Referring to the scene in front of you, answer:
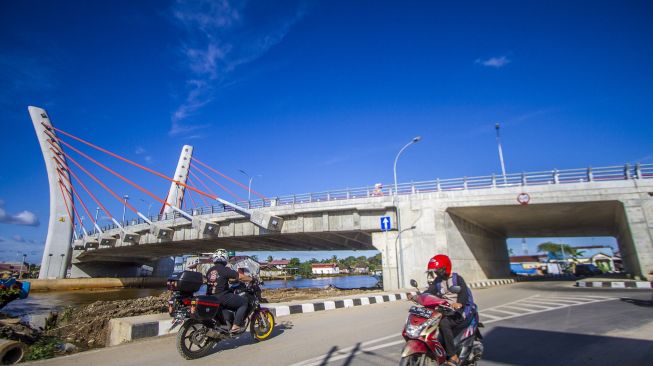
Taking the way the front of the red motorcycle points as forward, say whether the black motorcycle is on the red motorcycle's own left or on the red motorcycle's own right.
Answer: on the red motorcycle's own right

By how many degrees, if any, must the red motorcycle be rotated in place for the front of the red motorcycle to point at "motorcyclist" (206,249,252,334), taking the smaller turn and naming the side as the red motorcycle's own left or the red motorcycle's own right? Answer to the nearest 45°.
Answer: approximately 45° to the red motorcycle's own right

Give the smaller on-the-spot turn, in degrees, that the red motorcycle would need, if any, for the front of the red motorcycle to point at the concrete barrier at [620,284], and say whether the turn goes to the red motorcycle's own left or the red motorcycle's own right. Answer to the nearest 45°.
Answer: approximately 180°

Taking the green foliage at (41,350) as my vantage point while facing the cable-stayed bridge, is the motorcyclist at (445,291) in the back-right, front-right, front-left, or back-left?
front-right

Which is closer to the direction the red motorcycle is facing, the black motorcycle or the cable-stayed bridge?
the black motorcycle

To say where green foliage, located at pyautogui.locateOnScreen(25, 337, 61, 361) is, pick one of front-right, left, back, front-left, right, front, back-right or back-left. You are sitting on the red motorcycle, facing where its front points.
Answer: front-right

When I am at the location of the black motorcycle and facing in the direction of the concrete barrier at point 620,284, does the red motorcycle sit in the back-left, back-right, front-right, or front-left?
front-right

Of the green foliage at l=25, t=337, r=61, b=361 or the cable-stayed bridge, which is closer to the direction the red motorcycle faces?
the green foliage

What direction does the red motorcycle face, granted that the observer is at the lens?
facing the viewer and to the left of the viewer
